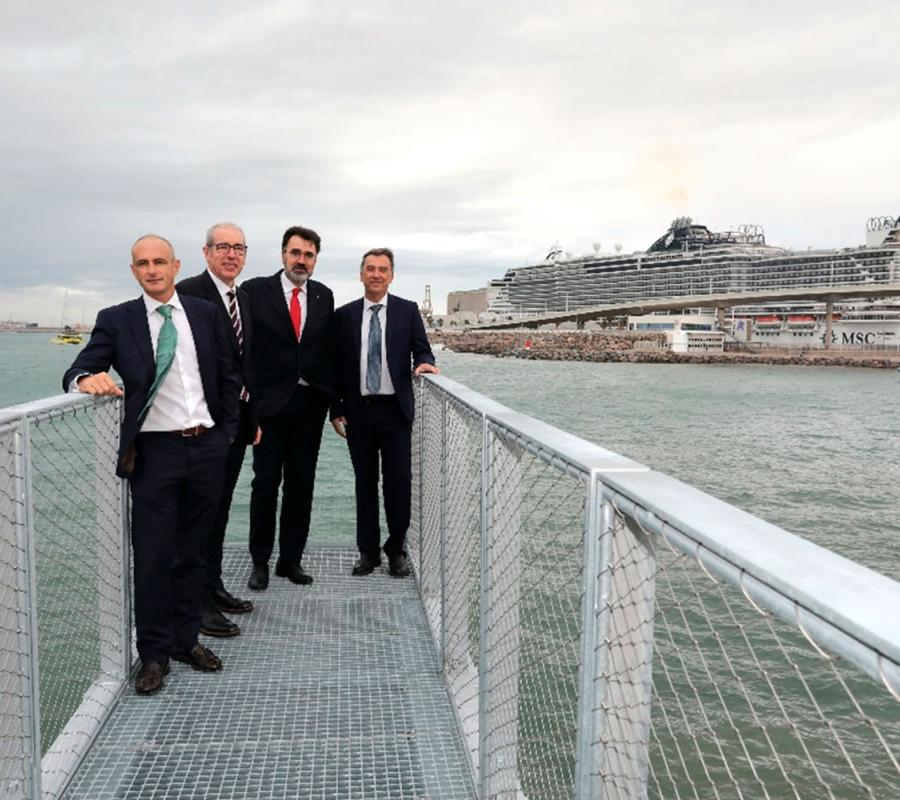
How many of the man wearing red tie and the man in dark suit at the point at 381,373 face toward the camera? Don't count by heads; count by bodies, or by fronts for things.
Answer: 2

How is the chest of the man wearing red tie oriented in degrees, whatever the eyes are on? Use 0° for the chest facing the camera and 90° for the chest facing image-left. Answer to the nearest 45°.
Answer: approximately 0°

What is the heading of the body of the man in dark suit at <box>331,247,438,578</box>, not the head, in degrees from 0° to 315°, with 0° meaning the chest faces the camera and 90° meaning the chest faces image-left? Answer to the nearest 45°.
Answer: approximately 0°

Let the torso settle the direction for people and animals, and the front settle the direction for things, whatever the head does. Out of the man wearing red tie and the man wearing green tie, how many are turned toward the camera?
2

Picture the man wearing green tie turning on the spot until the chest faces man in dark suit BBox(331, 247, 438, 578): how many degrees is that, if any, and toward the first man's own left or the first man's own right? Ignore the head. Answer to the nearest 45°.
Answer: approximately 135° to the first man's own left

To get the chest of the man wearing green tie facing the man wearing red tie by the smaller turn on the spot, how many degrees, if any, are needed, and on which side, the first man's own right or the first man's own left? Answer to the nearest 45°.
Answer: approximately 135° to the first man's own left
